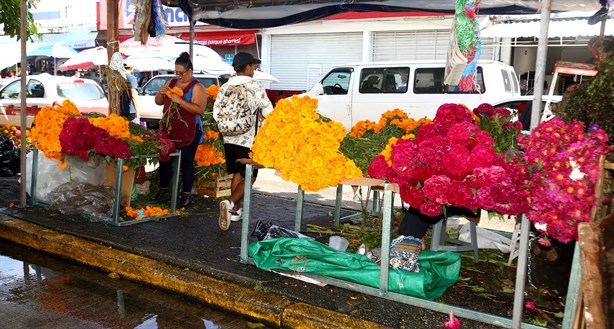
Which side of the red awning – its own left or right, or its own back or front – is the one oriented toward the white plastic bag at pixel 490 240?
front

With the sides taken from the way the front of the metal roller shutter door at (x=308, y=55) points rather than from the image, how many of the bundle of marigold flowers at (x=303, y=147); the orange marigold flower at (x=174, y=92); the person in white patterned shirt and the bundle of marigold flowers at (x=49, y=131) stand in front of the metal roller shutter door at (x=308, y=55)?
4

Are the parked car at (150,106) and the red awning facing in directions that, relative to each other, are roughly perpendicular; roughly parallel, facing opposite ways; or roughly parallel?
roughly perpendicular

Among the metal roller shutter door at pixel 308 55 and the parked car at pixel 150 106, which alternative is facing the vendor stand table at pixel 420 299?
the metal roller shutter door

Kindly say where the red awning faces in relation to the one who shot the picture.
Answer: facing the viewer

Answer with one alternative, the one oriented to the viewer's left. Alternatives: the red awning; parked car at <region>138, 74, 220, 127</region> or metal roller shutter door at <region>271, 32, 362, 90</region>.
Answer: the parked car

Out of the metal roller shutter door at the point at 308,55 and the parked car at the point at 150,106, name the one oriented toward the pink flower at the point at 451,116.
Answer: the metal roller shutter door

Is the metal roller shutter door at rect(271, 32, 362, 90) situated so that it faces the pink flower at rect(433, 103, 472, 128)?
yes

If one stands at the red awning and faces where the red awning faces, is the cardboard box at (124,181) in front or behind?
in front

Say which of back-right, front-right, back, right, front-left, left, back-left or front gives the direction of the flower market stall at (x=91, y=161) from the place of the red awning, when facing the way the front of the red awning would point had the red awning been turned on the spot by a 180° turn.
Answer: back

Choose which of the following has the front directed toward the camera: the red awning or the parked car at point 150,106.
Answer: the red awning

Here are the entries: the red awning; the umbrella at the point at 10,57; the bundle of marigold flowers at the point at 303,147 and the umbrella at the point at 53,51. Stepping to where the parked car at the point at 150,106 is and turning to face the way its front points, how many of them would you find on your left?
1

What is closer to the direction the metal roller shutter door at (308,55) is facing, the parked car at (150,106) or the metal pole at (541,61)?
the metal pole

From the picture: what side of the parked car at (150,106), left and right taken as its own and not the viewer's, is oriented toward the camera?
left

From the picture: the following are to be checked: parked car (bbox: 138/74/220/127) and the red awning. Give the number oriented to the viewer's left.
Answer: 1

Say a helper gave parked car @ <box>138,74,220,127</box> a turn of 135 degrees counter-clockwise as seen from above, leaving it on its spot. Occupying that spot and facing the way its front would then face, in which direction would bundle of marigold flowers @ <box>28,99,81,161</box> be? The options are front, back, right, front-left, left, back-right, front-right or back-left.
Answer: front-right

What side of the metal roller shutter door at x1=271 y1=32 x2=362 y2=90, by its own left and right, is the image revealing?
front

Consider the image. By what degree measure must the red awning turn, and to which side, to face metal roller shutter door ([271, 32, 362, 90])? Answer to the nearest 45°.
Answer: approximately 45° to its left

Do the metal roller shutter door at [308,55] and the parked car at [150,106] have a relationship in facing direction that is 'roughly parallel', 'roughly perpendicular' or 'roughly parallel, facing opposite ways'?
roughly perpendicular

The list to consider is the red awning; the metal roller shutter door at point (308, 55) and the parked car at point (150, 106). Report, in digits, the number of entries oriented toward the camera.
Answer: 2

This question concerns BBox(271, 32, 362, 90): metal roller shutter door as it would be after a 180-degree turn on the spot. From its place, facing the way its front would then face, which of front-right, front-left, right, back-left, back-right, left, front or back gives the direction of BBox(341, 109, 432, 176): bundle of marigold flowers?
back
